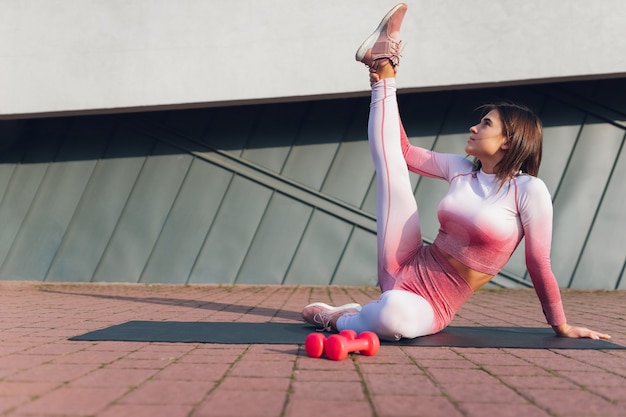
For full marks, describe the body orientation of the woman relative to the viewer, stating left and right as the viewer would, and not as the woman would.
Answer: facing the viewer and to the left of the viewer

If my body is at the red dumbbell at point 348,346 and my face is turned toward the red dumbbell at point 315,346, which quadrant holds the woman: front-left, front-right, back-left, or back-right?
back-right

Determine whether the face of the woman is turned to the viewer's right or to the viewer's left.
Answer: to the viewer's left

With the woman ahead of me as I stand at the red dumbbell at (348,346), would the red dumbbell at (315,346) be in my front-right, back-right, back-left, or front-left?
back-left
